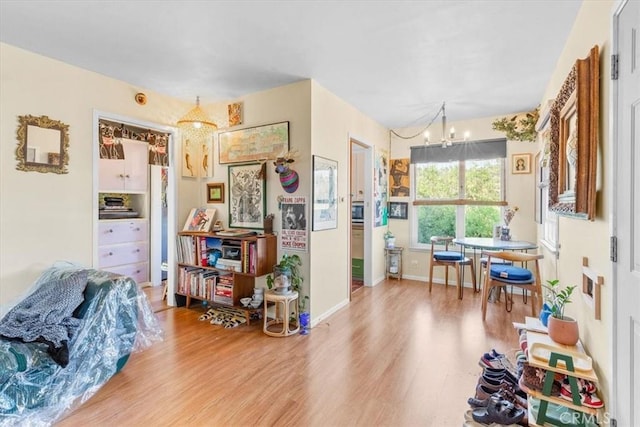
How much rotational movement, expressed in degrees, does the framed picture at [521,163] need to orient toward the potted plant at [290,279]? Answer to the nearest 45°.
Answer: approximately 45° to its right

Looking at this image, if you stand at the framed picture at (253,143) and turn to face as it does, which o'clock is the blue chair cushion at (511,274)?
The blue chair cushion is roughly at 8 o'clock from the framed picture.

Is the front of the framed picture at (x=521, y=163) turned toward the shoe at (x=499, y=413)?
yes

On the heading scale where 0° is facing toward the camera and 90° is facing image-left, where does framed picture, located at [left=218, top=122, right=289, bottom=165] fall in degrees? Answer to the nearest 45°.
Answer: approximately 45°

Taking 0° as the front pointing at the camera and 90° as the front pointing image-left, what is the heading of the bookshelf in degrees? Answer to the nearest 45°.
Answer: approximately 45°

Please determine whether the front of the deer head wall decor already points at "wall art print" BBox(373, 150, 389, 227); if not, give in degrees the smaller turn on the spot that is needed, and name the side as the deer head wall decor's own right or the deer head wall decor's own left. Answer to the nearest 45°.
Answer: approximately 180°

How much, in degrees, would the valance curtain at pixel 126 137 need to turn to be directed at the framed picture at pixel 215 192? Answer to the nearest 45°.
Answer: approximately 45° to its left

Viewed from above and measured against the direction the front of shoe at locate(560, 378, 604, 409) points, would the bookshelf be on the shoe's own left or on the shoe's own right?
on the shoe's own right

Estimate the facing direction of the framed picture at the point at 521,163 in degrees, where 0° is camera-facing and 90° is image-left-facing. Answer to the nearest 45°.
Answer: approximately 0°

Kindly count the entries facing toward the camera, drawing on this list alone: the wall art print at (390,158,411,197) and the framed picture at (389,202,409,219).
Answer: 2

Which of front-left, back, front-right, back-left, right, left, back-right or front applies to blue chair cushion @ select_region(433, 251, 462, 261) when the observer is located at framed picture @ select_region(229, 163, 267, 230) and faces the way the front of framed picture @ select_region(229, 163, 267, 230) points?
back-left

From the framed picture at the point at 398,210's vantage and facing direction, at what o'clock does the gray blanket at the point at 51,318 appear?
The gray blanket is roughly at 1 o'clock from the framed picture.

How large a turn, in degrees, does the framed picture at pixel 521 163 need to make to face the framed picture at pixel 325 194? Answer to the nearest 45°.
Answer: approximately 45° to its right
